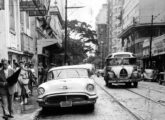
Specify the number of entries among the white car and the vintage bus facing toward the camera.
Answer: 2

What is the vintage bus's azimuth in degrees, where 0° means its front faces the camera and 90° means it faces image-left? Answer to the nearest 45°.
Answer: approximately 0°

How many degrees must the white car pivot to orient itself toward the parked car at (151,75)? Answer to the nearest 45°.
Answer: approximately 135° to its left

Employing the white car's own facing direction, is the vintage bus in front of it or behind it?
behind

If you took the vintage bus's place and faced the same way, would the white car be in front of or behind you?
in front

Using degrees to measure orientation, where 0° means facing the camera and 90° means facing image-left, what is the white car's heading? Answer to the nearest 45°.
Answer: approximately 0°

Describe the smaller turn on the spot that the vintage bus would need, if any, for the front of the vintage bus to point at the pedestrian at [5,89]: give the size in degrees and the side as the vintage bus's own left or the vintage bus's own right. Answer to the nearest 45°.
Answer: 0° — it already faces them

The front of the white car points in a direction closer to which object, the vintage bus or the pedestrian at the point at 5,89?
the pedestrian
